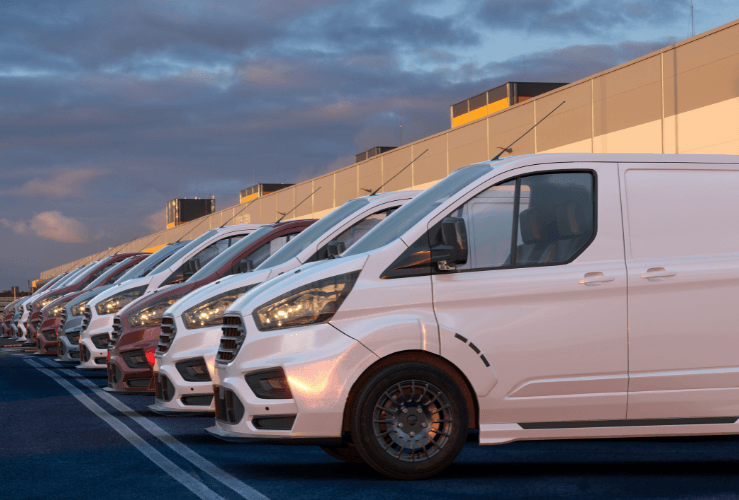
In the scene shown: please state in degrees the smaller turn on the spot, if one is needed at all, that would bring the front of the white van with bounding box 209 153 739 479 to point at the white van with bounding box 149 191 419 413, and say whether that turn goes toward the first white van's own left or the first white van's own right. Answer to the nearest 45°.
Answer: approximately 45° to the first white van's own right

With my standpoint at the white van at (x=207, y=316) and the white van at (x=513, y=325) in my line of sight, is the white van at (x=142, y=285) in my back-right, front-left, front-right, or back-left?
back-left

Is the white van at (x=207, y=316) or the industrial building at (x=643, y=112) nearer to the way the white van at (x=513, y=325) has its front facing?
the white van

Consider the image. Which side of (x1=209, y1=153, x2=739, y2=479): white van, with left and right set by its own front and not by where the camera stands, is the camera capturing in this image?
left

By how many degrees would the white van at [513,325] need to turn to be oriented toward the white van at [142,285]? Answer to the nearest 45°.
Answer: approximately 45° to its right
